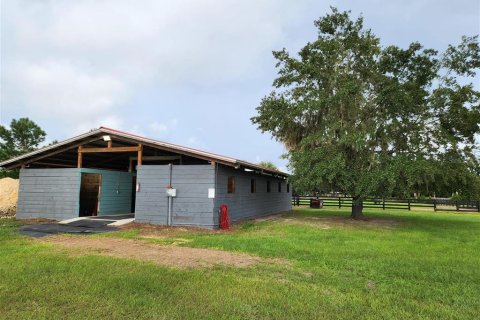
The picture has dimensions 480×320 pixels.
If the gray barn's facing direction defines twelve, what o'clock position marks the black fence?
The black fence is roughly at 7 o'clock from the gray barn.

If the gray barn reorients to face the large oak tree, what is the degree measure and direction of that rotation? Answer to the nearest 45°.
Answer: approximately 135° to its left

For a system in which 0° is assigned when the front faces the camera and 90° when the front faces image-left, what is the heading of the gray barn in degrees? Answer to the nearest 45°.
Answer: approximately 45°

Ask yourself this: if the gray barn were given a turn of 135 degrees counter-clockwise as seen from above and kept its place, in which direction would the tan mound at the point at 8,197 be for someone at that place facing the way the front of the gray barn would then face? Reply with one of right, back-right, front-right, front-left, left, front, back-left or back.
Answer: back-left
